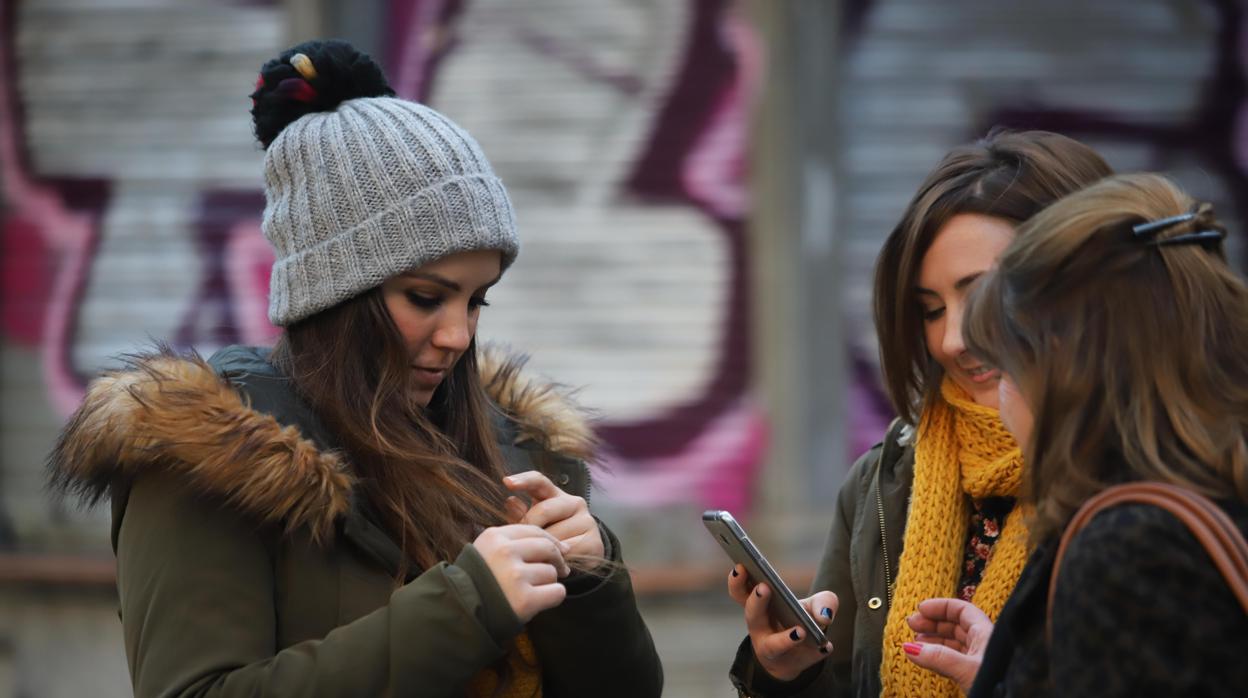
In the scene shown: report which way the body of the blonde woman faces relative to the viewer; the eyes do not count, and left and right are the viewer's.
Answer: facing away from the viewer and to the left of the viewer

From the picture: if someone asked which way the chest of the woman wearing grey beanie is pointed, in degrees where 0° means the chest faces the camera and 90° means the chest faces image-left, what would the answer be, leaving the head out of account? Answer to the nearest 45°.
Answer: approximately 315°

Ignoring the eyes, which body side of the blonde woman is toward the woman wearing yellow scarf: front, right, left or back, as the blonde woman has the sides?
front

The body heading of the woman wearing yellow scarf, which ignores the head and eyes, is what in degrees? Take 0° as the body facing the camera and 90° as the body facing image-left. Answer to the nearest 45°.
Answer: approximately 0°

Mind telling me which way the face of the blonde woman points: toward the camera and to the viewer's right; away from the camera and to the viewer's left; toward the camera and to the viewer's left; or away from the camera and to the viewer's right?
away from the camera and to the viewer's left

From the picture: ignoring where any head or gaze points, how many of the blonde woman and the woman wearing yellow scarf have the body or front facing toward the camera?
1

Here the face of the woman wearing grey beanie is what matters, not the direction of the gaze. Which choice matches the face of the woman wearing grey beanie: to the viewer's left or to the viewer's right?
to the viewer's right
